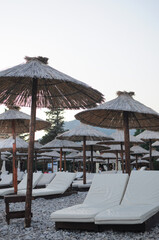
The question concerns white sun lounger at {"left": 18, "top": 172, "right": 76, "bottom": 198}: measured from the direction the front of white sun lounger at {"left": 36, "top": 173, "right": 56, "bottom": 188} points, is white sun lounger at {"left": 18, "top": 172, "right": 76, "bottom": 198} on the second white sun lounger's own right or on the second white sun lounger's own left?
on the second white sun lounger's own left

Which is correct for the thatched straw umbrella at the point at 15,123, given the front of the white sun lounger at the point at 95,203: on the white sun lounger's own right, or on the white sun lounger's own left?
on the white sun lounger's own right

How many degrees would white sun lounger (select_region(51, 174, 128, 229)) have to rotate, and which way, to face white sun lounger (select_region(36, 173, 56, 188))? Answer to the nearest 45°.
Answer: approximately 135° to its right

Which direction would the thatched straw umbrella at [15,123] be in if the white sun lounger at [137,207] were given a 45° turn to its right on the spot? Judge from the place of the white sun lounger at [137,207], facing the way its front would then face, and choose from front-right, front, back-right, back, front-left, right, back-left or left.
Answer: front-right

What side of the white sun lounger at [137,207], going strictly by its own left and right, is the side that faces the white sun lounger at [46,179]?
right

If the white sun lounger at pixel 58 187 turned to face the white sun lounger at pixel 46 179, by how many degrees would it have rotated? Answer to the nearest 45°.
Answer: approximately 135° to its right
